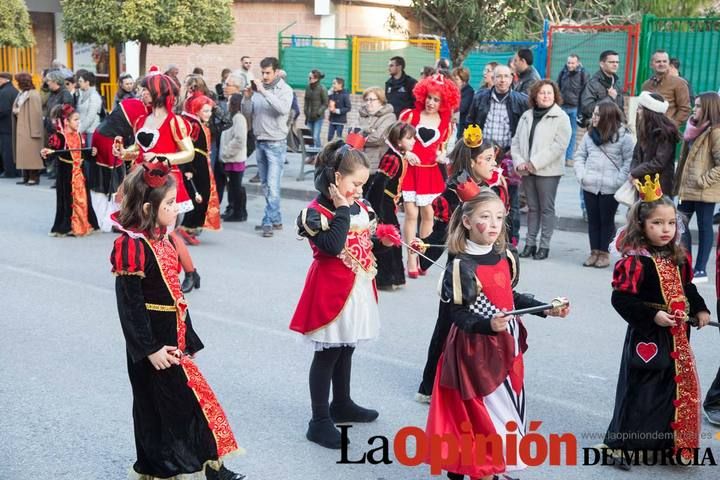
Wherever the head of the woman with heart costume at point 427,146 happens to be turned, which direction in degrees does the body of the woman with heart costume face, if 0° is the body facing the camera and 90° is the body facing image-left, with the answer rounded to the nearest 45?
approximately 0°

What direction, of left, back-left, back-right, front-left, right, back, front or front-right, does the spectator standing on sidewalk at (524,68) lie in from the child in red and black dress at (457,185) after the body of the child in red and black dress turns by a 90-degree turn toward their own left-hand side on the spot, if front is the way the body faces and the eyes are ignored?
front-left

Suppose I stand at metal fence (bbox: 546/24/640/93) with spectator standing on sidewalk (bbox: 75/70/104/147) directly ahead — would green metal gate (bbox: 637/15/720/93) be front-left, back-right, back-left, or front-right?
back-left

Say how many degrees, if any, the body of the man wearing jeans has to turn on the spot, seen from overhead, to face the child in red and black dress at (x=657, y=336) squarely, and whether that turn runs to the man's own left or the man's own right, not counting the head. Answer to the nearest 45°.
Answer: approximately 45° to the man's own left

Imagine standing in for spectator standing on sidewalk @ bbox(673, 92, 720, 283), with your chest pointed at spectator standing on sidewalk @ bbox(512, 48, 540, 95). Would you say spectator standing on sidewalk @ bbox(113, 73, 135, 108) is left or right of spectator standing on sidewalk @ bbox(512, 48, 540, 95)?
left
